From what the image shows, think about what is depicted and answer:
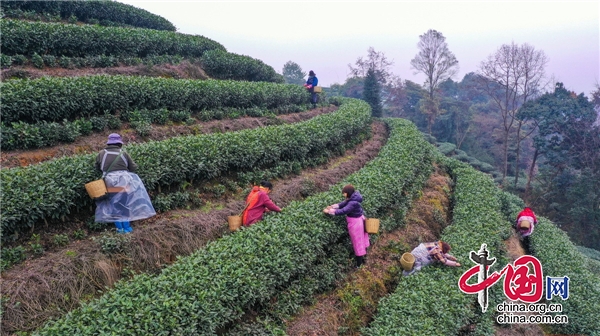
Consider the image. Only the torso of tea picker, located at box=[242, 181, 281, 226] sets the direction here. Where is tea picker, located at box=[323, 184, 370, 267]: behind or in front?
in front

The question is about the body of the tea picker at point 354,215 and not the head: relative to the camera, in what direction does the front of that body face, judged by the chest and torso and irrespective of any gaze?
to the viewer's left

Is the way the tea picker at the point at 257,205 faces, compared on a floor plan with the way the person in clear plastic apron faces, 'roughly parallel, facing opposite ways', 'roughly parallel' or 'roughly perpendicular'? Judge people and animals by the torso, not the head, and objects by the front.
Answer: roughly perpendicular

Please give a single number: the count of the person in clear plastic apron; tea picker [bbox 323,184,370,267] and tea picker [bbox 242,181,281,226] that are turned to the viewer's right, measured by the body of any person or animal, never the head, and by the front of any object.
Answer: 1

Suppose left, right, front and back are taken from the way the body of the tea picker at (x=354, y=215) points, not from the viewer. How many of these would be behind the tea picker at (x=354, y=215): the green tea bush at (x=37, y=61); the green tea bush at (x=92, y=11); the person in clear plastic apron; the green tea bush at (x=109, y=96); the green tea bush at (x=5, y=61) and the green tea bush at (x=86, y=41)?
0

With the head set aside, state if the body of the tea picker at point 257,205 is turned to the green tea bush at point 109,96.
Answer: no

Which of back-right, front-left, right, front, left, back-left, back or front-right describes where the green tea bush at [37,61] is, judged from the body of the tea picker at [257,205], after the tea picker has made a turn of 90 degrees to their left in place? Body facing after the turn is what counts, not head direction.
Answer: front-left

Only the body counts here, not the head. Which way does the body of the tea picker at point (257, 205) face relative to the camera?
to the viewer's right

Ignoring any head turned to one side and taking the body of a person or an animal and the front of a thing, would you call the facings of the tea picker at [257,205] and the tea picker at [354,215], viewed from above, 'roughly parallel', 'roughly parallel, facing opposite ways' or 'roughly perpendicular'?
roughly parallel, facing opposite ways

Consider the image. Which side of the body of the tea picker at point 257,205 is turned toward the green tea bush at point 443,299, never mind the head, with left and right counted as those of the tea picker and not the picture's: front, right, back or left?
front

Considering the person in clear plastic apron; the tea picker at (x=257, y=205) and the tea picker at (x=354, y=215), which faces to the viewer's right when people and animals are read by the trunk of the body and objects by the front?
the tea picker at (x=257, y=205)

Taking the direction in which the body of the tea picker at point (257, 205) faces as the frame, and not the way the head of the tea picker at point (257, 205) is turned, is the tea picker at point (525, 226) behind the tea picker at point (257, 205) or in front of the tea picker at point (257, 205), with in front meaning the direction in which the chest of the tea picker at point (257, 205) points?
in front

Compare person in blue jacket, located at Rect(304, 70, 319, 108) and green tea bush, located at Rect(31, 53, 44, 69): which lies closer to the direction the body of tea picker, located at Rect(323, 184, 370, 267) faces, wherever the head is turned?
the green tea bush
